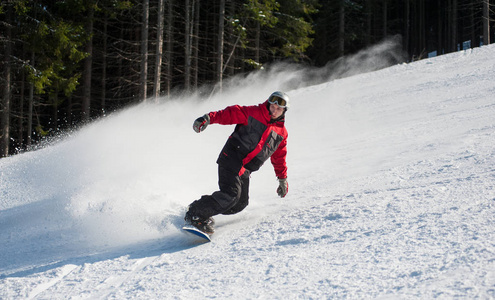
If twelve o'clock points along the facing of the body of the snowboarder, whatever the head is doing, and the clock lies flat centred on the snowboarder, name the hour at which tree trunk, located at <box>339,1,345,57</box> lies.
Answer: The tree trunk is roughly at 8 o'clock from the snowboarder.

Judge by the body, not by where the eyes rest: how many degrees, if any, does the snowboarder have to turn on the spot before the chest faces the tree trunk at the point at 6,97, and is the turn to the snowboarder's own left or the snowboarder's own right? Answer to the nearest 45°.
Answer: approximately 180°

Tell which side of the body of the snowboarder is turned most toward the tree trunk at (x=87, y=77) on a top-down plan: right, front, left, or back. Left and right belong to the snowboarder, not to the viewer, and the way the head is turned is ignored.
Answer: back

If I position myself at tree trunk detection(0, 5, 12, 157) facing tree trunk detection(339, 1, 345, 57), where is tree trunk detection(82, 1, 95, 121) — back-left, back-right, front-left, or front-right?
front-left

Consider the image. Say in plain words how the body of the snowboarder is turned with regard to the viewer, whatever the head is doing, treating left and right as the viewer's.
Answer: facing the viewer and to the right of the viewer

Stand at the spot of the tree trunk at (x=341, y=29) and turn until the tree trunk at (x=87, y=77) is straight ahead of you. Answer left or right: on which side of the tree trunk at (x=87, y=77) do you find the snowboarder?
left
